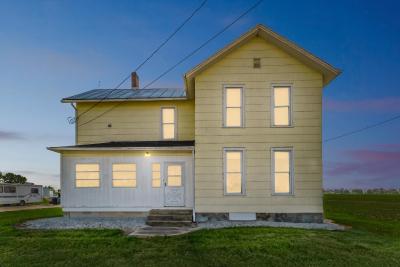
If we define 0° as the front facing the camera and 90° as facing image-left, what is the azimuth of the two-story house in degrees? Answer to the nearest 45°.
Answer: approximately 0°

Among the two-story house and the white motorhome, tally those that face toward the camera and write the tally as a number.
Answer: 1
